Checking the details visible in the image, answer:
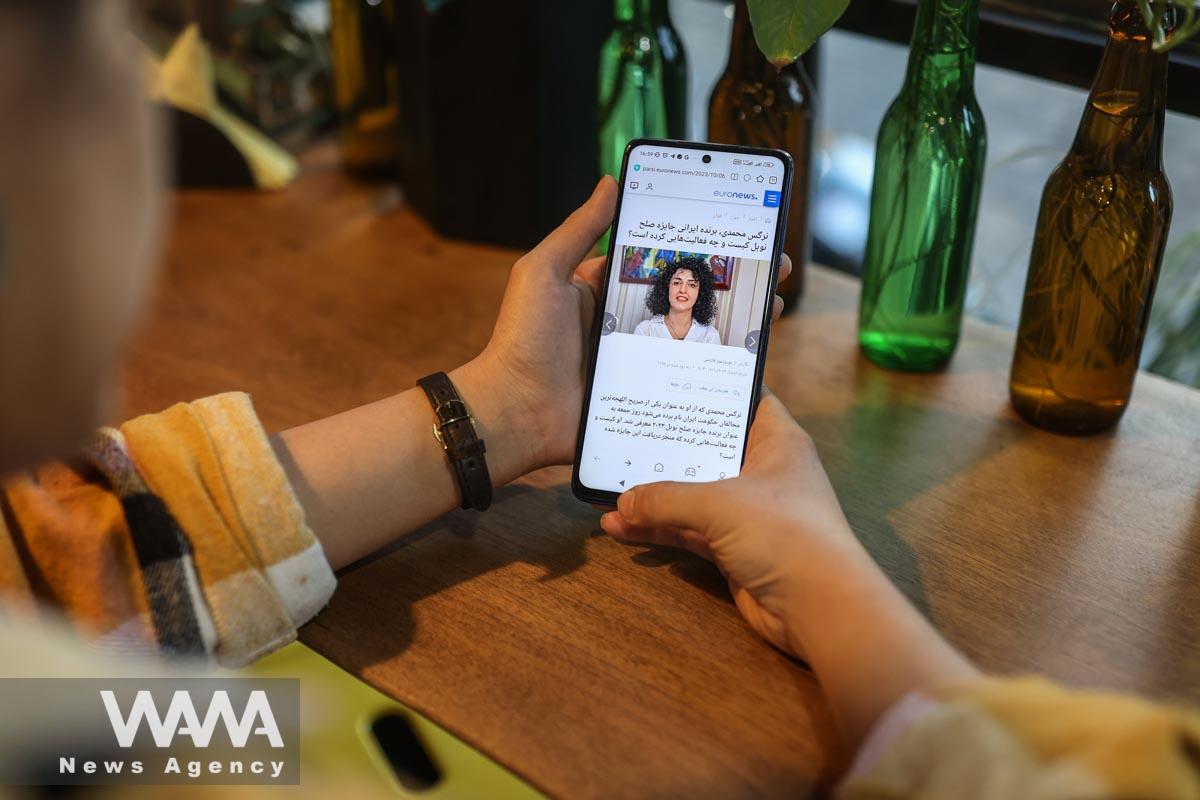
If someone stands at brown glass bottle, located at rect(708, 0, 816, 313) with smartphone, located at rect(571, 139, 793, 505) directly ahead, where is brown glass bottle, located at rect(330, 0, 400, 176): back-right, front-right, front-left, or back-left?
back-right

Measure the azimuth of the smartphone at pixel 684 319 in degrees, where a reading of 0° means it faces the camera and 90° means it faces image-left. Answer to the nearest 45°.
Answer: approximately 0°

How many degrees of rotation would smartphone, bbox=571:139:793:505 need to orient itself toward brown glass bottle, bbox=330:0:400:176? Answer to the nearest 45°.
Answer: approximately 135° to its right
